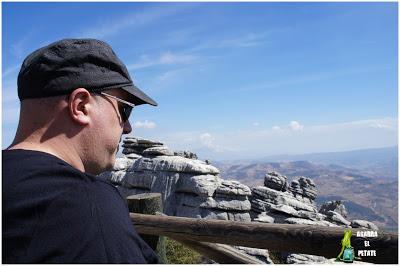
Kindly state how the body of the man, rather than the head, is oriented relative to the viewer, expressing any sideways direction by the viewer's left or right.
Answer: facing away from the viewer and to the right of the viewer

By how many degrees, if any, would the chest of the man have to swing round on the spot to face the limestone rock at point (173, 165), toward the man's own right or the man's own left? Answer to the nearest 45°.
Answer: approximately 45° to the man's own left
